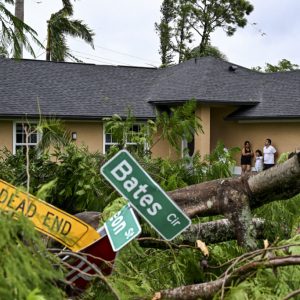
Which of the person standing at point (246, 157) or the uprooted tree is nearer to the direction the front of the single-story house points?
the uprooted tree

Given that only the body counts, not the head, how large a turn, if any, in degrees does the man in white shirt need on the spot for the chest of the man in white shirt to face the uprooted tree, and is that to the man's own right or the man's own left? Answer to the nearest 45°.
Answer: approximately 45° to the man's own left

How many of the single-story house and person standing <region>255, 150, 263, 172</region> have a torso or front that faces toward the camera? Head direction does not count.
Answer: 2

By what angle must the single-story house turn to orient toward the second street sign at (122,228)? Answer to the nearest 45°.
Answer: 0° — it already faces it

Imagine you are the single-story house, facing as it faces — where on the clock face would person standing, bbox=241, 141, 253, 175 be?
The person standing is roughly at 10 o'clock from the single-story house.

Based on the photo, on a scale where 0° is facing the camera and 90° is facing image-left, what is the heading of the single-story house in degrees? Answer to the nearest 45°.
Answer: approximately 0°
